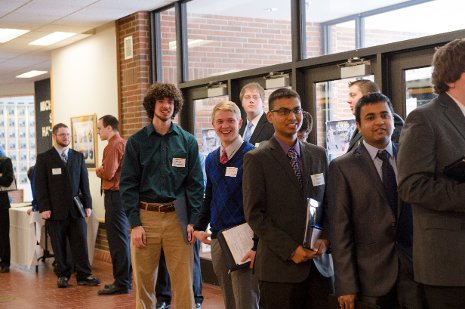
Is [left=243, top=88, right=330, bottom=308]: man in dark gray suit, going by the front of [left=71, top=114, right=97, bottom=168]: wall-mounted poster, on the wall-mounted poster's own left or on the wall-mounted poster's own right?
on the wall-mounted poster's own left

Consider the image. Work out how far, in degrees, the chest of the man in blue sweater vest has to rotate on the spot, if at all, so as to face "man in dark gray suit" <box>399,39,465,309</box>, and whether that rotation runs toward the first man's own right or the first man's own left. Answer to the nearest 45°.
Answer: approximately 45° to the first man's own left

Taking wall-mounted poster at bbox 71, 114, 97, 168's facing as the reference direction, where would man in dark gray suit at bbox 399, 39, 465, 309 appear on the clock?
The man in dark gray suit is roughly at 10 o'clock from the wall-mounted poster.

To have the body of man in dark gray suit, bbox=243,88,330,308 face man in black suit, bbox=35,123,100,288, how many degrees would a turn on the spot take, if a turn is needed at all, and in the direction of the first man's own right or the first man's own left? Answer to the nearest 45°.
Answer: approximately 180°

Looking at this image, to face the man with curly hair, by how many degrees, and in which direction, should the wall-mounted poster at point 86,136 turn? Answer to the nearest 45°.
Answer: approximately 45° to its left

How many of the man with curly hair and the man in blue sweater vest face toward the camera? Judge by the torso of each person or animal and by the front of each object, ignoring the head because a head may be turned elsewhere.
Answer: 2

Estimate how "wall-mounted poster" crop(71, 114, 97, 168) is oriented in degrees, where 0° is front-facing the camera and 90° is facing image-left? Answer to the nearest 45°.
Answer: approximately 45°

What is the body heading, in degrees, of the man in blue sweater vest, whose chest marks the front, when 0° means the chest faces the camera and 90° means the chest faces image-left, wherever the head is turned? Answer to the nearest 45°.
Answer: approximately 0°
